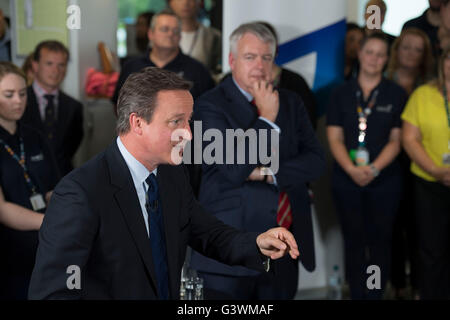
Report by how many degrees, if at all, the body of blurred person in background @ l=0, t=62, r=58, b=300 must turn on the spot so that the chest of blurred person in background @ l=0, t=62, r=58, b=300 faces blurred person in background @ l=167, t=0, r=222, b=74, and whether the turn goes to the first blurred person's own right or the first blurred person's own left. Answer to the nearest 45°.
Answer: approximately 90° to the first blurred person's own left

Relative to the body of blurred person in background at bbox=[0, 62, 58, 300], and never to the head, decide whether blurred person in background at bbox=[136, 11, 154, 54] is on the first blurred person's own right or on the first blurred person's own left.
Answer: on the first blurred person's own left

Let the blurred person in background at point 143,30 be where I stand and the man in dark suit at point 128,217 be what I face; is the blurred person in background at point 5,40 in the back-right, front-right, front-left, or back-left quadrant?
front-right

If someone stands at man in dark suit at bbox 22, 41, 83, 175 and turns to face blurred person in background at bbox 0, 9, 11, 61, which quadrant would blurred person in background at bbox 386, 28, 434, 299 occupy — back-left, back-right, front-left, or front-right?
back-right

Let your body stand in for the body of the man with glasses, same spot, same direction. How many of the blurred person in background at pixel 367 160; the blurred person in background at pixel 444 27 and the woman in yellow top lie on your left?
3

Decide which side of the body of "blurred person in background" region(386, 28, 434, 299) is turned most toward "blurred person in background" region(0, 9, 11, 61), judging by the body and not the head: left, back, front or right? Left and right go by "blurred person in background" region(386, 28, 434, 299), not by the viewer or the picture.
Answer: right

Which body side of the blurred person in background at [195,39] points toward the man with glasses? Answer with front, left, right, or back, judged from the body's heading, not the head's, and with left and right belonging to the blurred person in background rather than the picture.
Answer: front

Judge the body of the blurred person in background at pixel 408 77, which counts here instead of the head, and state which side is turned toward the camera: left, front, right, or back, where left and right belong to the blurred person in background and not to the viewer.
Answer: front

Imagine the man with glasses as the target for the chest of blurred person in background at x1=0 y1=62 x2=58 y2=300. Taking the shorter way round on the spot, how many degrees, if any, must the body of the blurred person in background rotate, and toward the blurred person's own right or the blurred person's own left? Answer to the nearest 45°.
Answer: approximately 90° to the blurred person's own left

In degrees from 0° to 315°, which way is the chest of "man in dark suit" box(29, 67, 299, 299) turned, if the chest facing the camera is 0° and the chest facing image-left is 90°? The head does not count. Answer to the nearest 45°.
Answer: approximately 315°
